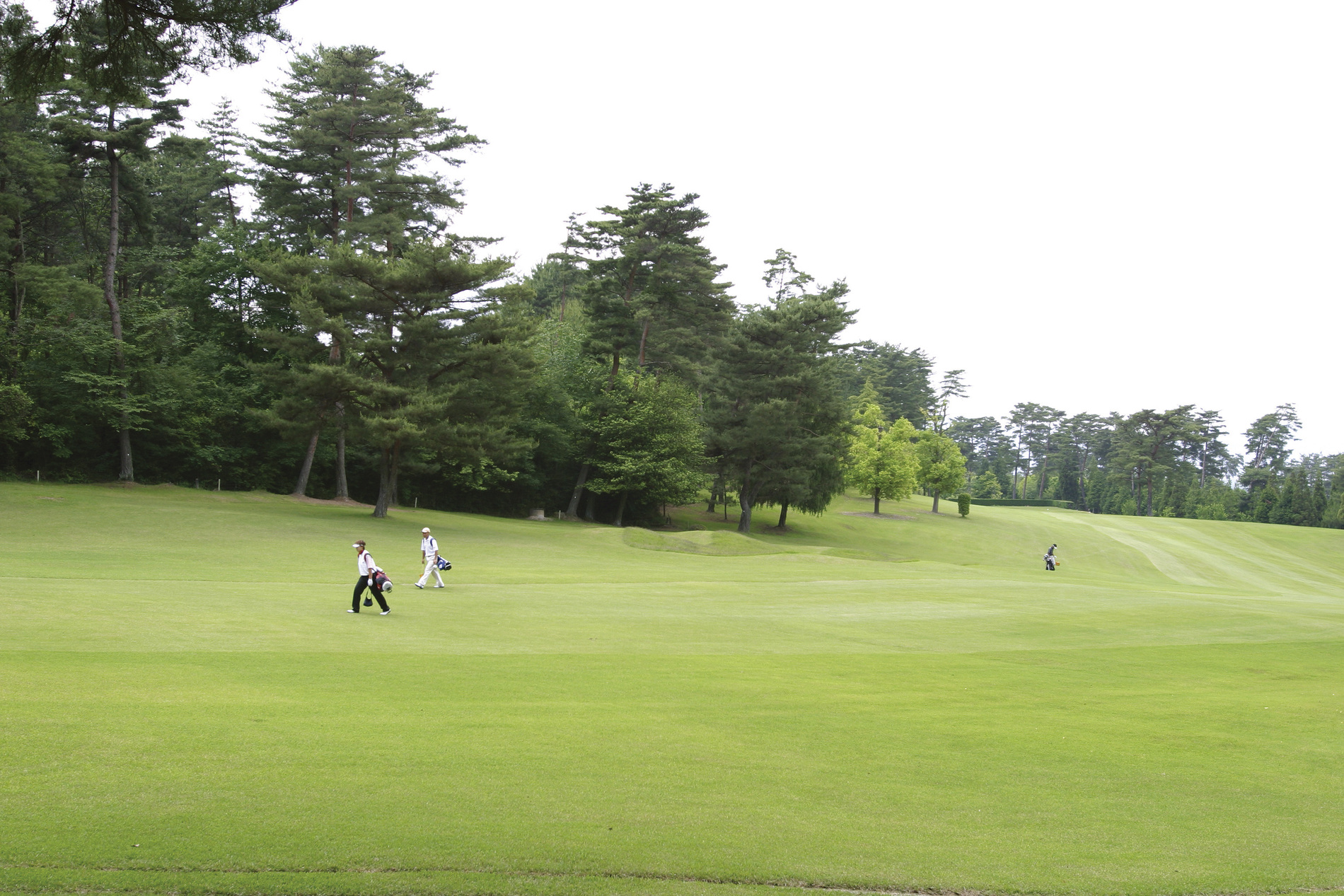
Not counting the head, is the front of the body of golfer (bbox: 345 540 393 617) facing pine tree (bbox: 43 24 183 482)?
no

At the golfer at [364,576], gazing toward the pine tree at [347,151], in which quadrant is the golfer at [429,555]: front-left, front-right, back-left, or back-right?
front-right

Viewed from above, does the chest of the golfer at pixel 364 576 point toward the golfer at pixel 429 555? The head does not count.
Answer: no

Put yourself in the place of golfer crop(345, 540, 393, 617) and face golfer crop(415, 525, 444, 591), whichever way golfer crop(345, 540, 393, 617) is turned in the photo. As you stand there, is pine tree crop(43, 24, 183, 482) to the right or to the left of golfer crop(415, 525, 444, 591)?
left

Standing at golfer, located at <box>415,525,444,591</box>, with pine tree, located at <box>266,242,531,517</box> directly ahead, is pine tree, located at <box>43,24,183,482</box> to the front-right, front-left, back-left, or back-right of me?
front-left

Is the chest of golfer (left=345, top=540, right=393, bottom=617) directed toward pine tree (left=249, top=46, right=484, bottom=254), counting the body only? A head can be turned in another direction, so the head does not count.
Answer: no
